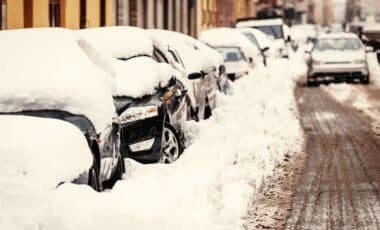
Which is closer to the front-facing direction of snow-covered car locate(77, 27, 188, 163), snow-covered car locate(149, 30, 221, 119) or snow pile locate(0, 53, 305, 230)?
the snow pile

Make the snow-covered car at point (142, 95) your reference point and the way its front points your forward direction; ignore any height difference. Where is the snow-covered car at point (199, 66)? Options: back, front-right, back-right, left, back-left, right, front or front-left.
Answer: back-right

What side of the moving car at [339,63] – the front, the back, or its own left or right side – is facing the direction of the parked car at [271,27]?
back

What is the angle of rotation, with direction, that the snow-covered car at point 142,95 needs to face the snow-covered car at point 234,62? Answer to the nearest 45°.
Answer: approximately 135° to its right

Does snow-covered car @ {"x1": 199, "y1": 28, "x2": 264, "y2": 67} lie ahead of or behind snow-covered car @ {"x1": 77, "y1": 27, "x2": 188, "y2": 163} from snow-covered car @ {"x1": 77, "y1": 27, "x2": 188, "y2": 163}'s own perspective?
behind

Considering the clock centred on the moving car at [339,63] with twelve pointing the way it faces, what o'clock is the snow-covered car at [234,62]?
The snow-covered car is roughly at 2 o'clock from the moving car.

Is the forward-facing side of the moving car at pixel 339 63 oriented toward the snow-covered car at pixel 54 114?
yes

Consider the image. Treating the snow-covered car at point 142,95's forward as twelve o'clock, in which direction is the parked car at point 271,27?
The parked car is roughly at 5 o'clock from the snow-covered car.

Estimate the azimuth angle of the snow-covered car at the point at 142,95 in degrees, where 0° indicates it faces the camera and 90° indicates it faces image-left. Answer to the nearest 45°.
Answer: approximately 45°

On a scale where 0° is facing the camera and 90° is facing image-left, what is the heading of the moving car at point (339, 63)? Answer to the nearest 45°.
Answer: approximately 0°
